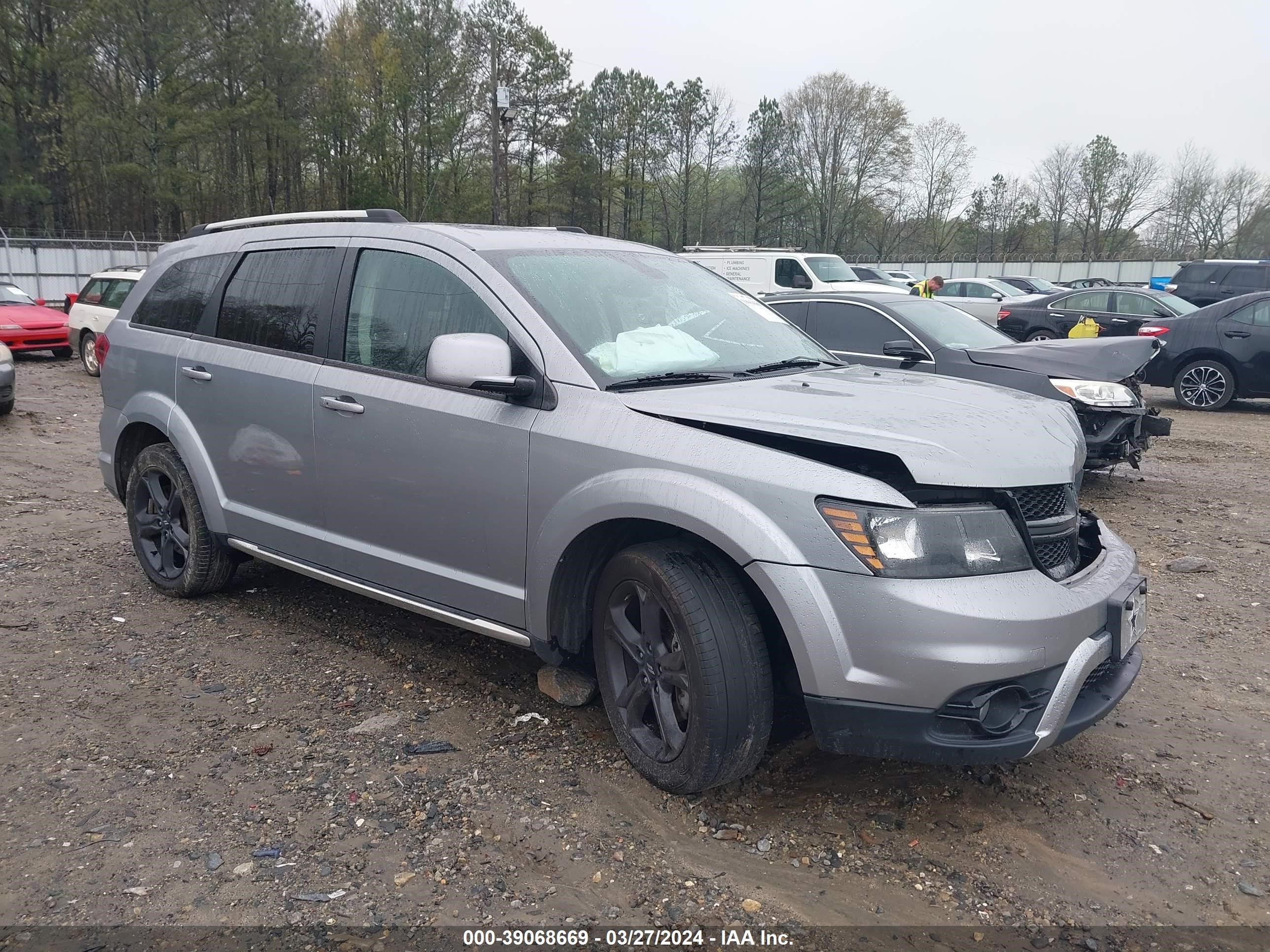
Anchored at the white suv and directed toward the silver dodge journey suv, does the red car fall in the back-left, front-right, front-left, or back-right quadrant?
back-right

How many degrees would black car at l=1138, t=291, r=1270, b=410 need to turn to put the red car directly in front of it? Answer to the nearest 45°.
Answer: approximately 180°

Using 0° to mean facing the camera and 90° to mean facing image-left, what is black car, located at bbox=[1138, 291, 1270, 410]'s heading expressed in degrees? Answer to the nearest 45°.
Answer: approximately 270°

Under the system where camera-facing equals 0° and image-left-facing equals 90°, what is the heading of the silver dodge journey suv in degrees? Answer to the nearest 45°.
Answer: approximately 315°

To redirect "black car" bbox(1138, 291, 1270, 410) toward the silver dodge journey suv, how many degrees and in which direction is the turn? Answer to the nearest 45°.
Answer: approximately 90° to its right

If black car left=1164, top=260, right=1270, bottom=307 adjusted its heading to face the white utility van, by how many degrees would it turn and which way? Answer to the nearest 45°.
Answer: approximately 135° to its right

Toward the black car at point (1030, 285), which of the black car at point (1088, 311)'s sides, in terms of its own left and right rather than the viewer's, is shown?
left

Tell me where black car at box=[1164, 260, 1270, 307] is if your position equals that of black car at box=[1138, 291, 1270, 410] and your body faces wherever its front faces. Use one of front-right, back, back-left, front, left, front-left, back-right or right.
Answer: left

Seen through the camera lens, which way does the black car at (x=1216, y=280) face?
facing to the right of the viewer

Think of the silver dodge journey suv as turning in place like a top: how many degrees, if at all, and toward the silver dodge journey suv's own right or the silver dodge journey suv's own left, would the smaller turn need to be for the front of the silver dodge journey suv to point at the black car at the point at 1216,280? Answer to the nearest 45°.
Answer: approximately 90° to the silver dodge journey suv's own left

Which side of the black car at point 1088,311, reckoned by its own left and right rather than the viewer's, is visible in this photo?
right
